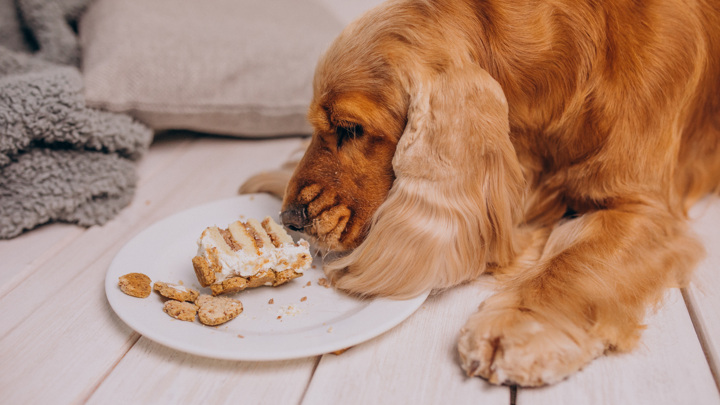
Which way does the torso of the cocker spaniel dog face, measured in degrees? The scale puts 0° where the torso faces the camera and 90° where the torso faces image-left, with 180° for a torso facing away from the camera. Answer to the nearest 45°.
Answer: approximately 45°

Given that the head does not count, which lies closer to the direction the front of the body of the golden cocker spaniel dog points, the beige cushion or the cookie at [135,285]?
the cookie

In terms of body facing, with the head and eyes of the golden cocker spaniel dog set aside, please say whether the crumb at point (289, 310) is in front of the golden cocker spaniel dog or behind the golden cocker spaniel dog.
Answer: in front

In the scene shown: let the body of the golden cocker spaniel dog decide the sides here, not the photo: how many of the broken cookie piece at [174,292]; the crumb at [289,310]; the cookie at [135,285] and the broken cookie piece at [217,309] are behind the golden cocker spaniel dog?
0

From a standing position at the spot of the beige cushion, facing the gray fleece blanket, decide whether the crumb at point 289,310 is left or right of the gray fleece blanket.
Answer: left

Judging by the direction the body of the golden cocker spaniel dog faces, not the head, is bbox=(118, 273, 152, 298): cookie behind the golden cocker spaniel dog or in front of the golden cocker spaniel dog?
in front

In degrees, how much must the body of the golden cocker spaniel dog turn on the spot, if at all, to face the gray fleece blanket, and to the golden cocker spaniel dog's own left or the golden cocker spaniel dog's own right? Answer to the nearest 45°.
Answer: approximately 45° to the golden cocker spaniel dog's own right

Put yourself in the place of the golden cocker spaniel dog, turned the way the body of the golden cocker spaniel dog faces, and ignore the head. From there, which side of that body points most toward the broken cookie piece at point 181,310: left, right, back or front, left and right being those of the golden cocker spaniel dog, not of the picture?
front

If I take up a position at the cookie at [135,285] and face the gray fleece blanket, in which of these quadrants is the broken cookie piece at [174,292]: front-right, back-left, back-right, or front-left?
back-right

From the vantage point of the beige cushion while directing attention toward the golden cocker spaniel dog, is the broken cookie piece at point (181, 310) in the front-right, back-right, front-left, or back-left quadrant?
front-right

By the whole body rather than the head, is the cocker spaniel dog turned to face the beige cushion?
no

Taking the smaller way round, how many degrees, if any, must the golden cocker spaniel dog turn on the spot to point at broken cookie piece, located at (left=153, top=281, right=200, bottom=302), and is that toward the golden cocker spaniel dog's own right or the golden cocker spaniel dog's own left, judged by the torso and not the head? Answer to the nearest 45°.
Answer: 0° — it already faces it

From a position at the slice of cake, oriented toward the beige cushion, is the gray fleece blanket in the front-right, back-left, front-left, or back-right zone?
front-left

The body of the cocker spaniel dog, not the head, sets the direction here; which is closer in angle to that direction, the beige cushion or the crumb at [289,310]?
the crumb

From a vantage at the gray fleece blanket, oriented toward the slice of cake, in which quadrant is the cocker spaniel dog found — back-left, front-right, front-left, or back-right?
front-left

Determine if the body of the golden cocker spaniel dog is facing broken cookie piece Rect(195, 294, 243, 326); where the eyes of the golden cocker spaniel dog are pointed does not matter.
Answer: yes
